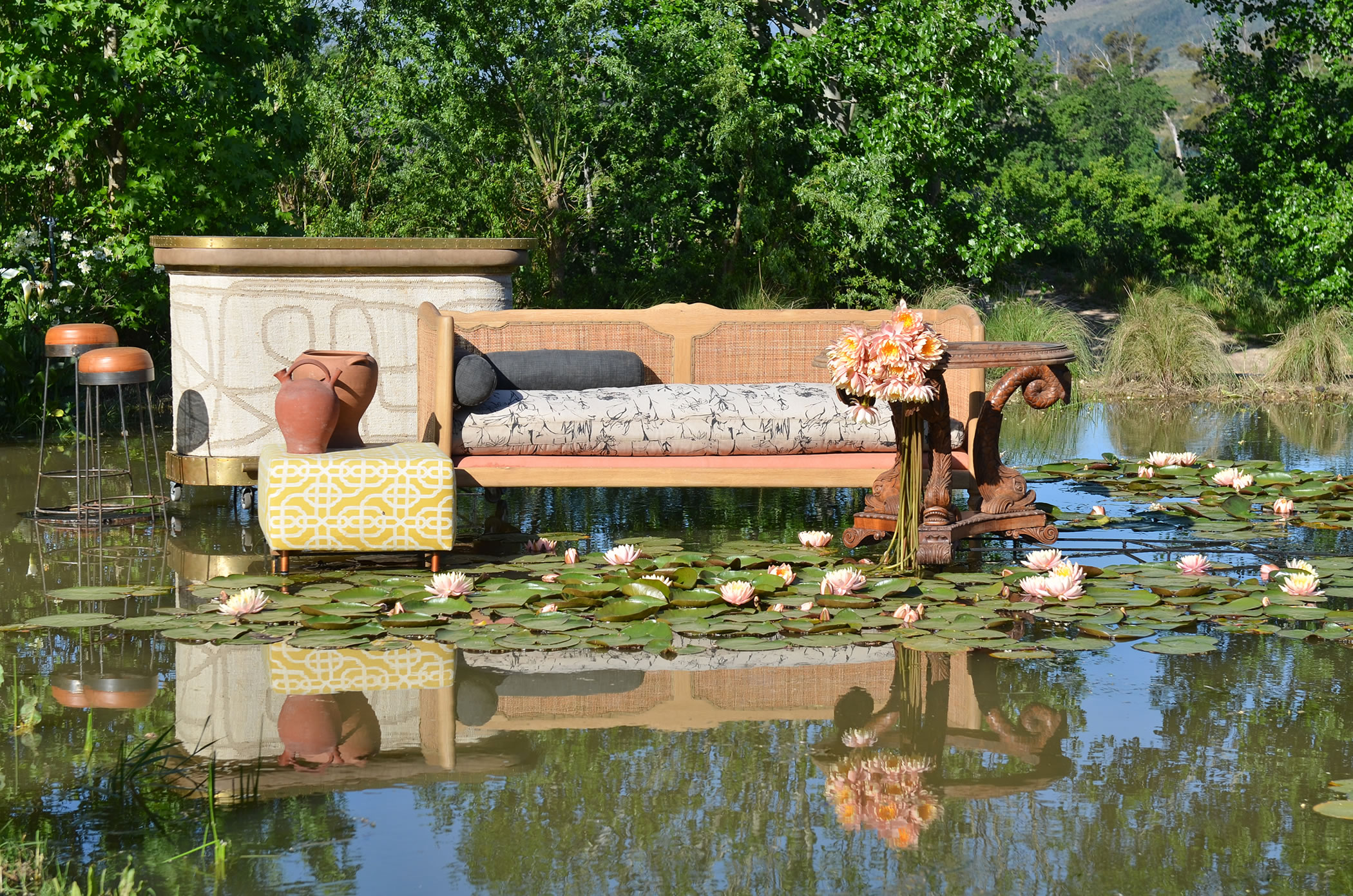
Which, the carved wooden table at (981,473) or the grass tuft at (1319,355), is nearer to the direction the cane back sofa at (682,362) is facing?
the carved wooden table

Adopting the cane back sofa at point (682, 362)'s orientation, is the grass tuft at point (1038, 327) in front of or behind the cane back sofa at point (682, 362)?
behind

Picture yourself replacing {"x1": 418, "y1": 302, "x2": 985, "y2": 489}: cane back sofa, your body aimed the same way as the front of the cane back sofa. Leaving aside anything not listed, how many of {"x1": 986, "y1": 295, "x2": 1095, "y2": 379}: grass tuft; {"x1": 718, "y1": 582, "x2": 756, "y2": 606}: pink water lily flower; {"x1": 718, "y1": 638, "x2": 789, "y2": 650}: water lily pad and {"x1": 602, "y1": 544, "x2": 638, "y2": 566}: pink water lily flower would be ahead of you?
3

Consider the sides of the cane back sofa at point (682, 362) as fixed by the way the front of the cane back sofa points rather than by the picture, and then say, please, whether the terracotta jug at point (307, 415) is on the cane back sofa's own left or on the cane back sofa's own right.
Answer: on the cane back sofa's own right

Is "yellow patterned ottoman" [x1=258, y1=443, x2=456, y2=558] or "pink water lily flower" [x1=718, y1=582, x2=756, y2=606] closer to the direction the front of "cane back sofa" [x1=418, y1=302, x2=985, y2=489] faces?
the pink water lily flower

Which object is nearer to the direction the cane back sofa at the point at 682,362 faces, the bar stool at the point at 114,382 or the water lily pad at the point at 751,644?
the water lily pad

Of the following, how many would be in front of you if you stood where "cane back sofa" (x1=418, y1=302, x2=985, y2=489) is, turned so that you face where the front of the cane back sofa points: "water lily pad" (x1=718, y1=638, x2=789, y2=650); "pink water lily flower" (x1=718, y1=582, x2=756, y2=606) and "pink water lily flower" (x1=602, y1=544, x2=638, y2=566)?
3

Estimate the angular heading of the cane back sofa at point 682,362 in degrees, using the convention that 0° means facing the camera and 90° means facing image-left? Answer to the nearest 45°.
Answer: approximately 0°
